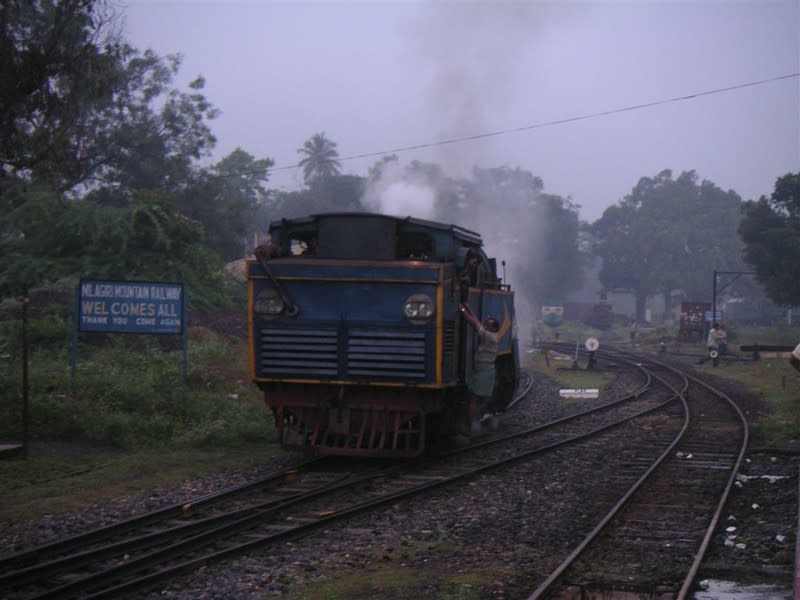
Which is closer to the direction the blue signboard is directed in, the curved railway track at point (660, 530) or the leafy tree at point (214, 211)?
the curved railway track

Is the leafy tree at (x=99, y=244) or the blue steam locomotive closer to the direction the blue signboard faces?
the blue steam locomotive

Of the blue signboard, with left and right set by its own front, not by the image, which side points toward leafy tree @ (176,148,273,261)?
back

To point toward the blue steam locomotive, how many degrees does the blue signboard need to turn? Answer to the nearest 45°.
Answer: approximately 45° to its left

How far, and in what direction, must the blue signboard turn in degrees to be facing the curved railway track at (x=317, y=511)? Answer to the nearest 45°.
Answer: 0° — it already faces it

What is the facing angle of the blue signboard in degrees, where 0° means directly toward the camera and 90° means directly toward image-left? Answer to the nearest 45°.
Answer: approximately 0°

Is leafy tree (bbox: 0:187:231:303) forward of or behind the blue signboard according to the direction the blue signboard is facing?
behind

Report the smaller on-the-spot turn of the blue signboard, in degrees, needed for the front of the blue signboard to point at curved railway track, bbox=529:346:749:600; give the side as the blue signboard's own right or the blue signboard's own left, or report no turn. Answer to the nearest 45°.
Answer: approximately 45° to the blue signboard's own left

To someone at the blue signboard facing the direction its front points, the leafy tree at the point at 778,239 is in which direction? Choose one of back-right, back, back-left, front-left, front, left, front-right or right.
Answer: back-left
